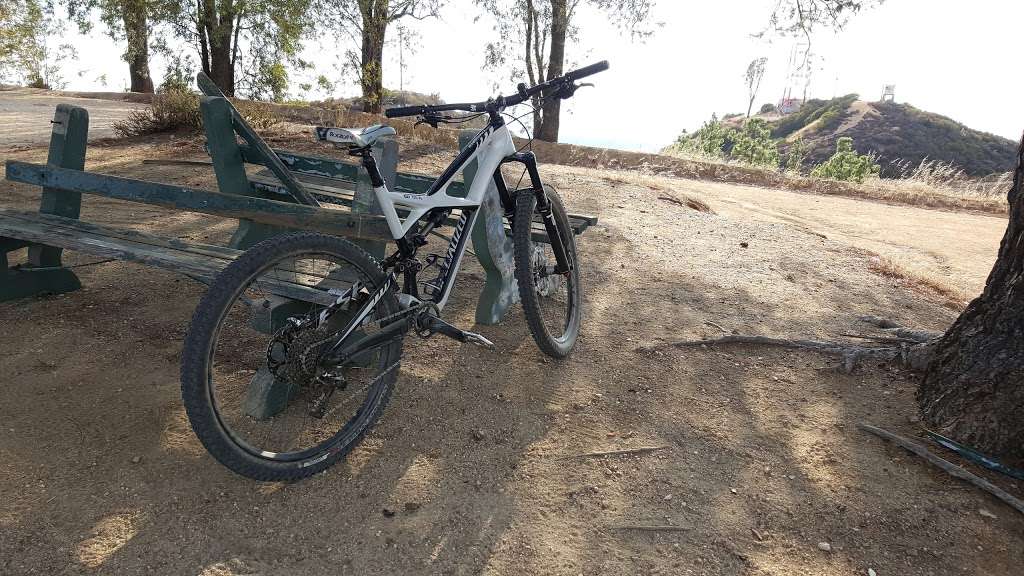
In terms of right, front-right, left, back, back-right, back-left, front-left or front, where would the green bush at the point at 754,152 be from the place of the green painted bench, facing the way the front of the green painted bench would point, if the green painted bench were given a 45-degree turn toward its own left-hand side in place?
back-left

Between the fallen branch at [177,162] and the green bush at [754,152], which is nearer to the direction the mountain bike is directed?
the green bush

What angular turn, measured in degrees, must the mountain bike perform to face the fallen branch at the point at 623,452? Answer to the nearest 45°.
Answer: approximately 45° to its right

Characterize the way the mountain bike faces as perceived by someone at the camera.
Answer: facing away from the viewer and to the right of the viewer

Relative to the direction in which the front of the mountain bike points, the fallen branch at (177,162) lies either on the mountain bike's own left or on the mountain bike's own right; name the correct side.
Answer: on the mountain bike's own left

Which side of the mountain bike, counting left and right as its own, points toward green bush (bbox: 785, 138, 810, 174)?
front

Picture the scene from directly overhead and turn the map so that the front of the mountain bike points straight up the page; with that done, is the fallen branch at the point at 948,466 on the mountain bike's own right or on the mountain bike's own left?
on the mountain bike's own right

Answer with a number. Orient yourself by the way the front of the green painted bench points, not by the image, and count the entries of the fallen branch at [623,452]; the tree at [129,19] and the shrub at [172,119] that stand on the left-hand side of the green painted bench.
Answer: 1

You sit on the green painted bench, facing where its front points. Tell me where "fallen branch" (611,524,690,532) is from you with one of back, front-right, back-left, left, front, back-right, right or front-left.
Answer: left

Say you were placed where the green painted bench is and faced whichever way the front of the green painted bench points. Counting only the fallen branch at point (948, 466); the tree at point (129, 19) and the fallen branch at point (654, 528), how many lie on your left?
2

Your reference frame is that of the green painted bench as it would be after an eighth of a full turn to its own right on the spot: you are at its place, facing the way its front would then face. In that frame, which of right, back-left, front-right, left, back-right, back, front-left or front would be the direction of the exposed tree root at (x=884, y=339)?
back

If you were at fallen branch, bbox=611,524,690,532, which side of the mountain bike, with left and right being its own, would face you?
right

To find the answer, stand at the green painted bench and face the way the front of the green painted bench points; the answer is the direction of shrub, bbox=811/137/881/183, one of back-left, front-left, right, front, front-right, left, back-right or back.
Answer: back

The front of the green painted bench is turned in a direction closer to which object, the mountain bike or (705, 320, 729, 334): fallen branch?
the mountain bike
